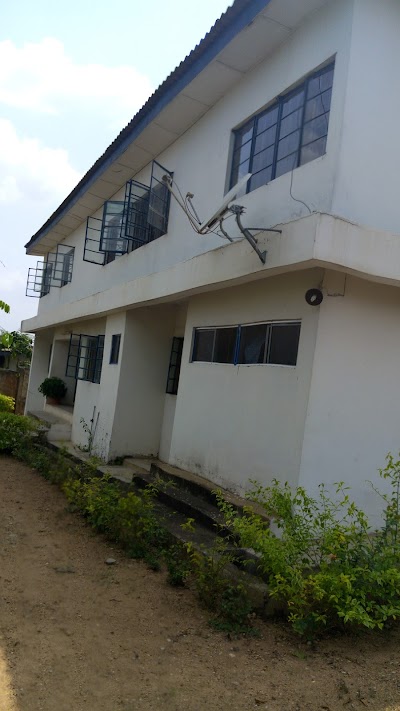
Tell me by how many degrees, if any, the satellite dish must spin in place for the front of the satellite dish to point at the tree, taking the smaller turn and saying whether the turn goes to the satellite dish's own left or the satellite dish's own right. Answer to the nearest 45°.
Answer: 0° — it already faces it

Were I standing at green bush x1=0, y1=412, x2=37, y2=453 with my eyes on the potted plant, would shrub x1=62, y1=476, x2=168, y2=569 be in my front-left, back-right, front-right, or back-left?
back-right

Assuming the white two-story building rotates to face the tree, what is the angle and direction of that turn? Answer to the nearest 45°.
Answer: approximately 45° to its right

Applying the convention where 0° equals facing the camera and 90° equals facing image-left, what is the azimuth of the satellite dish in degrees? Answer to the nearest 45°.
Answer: approximately 90°

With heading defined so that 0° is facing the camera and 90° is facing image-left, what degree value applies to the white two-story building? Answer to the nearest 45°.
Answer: approximately 45°
